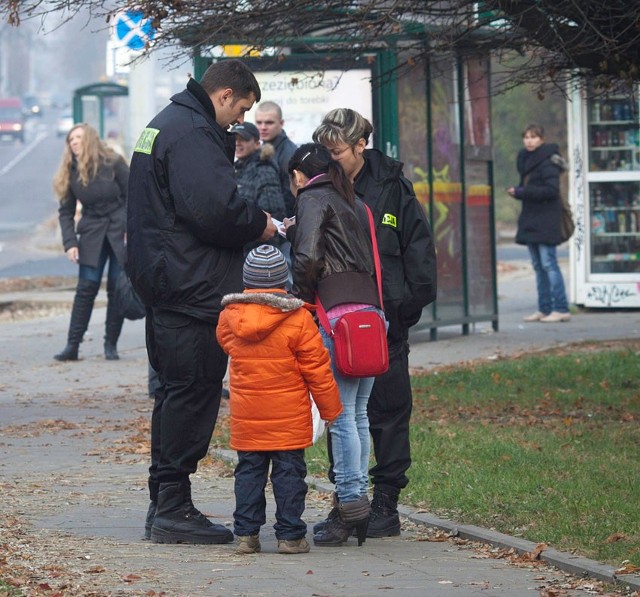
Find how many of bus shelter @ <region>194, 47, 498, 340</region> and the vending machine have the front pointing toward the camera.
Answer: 1

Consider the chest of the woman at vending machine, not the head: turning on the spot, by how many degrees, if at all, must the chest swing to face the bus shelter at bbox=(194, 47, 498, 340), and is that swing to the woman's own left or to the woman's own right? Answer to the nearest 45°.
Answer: approximately 45° to the woman's own left

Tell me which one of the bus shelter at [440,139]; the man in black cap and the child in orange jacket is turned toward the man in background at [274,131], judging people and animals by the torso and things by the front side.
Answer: the child in orange jacket

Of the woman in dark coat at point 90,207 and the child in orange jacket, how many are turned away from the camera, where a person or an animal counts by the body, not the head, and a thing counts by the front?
1

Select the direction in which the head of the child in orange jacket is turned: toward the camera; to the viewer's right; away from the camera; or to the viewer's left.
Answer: away from the camera

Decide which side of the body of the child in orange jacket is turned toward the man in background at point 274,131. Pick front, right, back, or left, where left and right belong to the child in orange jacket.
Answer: front

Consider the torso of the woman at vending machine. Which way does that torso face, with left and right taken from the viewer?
facing to the left of the viewer

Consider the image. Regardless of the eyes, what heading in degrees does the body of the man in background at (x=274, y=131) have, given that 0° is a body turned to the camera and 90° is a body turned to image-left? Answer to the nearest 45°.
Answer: approximately 45°

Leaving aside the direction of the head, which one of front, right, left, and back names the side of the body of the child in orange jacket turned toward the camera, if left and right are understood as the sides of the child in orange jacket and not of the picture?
back

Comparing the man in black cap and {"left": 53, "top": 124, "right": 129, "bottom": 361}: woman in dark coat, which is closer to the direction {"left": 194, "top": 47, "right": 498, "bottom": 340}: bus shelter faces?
the woman in dark coat
